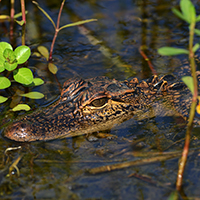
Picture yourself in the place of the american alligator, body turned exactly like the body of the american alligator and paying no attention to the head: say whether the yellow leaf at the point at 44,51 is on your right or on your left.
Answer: on your right

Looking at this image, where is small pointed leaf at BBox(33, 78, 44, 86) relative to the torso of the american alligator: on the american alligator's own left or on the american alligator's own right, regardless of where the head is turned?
on the american alligator's own right

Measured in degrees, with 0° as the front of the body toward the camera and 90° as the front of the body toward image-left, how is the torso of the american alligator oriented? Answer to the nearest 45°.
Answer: approximately 45°
